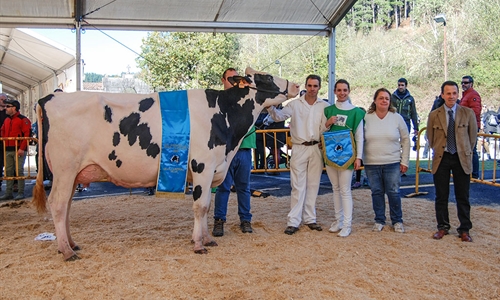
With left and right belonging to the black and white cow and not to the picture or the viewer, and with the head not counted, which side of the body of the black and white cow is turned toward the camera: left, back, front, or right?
right

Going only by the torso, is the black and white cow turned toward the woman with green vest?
yes

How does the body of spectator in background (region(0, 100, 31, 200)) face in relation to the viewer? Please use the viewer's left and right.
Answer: facing the viewer and to the left of the viewer

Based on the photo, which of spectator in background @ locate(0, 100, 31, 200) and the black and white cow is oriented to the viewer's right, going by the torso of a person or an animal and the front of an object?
the black and white cow

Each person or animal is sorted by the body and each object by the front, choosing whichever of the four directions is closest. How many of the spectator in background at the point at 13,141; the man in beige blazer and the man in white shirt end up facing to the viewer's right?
0

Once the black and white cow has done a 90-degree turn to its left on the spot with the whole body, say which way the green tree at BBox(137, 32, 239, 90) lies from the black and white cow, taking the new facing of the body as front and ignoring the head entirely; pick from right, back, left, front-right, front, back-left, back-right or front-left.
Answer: front

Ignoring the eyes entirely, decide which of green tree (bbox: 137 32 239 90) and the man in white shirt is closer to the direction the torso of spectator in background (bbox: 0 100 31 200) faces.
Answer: the man in white shirt

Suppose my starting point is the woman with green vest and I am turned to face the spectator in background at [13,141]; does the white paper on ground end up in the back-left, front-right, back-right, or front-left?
front-left

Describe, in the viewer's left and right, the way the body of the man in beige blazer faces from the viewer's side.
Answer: facing the viewer

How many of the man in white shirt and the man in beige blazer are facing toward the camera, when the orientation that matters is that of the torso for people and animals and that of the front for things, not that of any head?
2

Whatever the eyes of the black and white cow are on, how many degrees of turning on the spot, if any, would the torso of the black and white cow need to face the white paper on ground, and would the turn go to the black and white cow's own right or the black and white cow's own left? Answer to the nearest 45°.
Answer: approximately 135° to the black and white cow's own left
